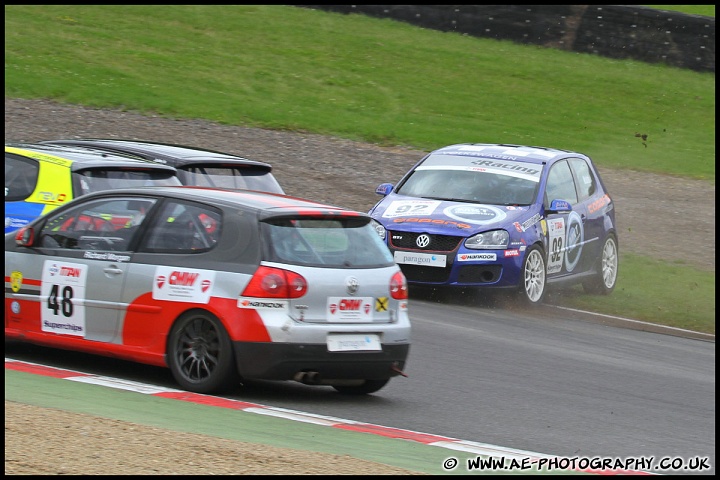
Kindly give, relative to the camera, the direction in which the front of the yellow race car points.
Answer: facing away from the viewer and to the left of the viewer

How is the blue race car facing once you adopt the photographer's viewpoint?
facing the viewer and to the left of the viewer

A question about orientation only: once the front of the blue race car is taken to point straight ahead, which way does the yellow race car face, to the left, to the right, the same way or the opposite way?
to the right

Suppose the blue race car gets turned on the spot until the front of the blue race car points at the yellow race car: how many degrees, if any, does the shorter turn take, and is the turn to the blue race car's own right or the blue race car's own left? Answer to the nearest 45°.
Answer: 0° — it already faces it

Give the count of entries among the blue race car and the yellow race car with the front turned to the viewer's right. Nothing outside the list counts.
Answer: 0
